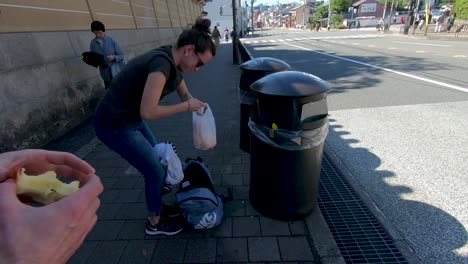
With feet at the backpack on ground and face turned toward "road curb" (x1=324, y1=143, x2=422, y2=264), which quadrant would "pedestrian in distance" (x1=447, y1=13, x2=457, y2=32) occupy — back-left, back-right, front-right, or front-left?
front-left

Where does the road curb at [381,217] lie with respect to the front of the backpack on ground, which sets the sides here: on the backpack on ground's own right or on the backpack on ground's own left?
on the backpack on ground's own left

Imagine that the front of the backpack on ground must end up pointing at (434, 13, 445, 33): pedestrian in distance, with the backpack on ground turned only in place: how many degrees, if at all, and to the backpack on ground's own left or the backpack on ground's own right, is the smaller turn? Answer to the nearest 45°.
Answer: approximately 135° to the backpack on ground's own left

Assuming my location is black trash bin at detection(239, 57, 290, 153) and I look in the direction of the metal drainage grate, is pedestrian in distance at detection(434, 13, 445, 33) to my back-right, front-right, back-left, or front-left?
back-left

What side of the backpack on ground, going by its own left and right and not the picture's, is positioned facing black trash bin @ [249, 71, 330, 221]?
left

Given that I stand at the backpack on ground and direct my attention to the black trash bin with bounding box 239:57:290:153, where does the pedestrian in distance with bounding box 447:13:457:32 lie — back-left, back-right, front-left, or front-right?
front-right

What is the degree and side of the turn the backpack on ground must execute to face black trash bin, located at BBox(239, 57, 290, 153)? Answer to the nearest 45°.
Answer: approximately 135° to its left

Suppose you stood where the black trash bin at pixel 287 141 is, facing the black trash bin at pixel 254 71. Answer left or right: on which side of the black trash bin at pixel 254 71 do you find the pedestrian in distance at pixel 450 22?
right

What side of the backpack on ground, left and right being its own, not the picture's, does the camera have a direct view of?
front

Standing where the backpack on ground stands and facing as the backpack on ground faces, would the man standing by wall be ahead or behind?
behind

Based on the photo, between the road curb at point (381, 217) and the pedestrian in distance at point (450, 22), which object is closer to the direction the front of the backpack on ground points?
the road curb

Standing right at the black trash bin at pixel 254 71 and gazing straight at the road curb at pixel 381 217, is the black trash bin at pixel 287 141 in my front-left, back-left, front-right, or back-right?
front-right
